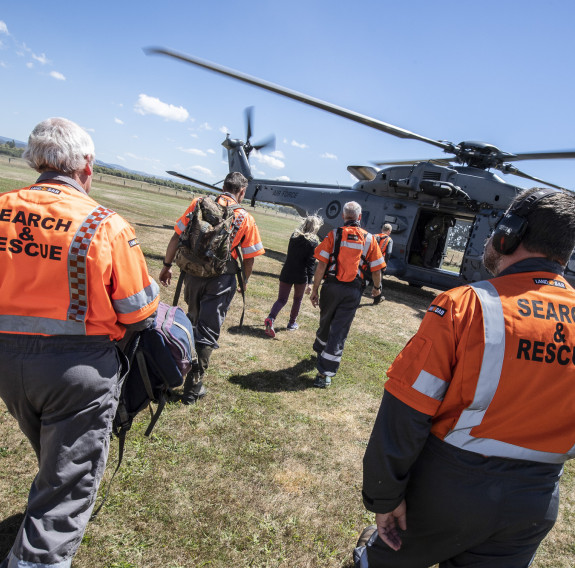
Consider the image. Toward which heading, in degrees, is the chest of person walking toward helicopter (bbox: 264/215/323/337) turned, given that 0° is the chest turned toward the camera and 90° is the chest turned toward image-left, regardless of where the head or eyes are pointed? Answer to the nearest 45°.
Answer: approximately 225°

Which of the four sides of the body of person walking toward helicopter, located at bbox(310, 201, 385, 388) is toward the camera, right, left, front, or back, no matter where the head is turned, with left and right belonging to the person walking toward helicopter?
back

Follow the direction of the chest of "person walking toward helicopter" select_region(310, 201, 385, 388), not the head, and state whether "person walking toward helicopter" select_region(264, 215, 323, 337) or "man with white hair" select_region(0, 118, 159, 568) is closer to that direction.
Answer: the person walking toward helicopter

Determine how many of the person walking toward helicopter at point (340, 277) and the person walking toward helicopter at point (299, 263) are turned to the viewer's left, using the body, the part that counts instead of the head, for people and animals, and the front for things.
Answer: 0

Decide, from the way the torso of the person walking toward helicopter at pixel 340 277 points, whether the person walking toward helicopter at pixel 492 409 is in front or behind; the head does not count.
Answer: behind

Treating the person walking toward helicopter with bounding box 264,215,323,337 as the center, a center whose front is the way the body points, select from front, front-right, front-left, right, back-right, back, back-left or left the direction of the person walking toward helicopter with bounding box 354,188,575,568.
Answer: back-right

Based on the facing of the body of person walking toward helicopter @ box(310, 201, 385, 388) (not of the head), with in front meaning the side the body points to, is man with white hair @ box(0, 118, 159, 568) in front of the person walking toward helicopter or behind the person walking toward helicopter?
behind

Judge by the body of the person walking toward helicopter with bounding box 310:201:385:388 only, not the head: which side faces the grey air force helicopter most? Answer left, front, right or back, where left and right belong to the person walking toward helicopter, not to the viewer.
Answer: front

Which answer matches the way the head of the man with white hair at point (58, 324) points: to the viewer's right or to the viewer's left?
to the viewer's right

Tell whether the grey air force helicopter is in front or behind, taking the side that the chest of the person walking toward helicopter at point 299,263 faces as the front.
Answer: in front

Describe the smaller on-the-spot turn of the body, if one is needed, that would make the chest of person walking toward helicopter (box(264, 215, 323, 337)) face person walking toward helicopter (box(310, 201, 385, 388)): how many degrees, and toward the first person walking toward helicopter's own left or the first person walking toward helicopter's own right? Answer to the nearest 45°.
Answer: approximately 135° to the first person walking toward helicopter's own right
